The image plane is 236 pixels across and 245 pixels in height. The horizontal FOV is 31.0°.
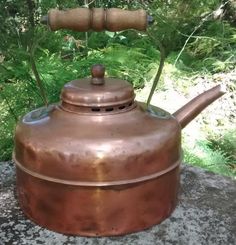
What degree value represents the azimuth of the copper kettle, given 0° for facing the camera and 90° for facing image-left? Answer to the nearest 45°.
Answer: approximately 270°
